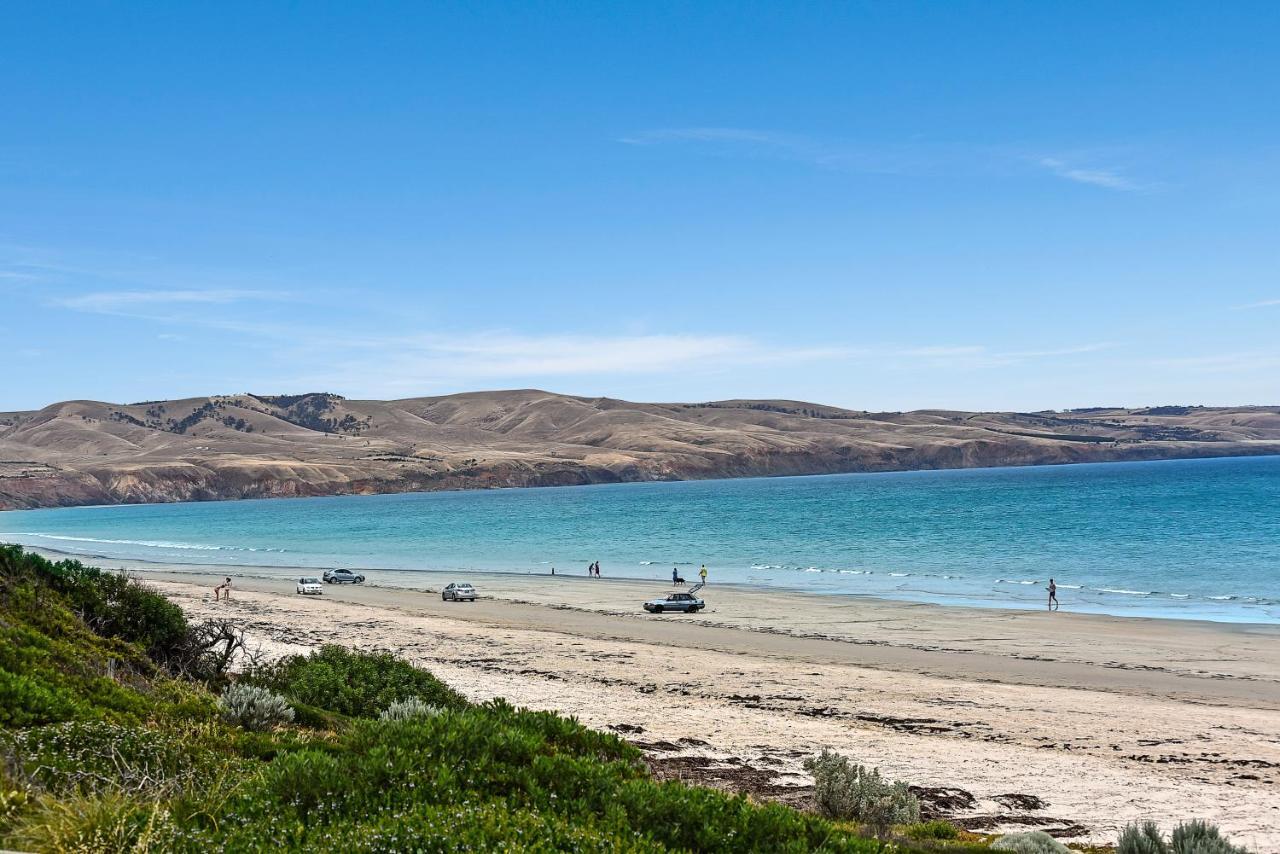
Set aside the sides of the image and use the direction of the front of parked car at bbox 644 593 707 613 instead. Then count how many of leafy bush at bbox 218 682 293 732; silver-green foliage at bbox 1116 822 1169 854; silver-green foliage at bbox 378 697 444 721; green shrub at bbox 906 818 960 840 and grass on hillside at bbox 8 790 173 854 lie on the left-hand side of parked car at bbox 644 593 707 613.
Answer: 5

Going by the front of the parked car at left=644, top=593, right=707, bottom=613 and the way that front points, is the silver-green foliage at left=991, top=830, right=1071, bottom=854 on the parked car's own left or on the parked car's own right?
on the parked car's own left

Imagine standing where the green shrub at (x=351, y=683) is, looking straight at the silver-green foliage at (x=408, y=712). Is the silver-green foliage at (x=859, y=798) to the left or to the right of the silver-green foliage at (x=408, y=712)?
left

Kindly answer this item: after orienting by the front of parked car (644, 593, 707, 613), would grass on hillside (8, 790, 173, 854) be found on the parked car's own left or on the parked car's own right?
on the parked car's own left

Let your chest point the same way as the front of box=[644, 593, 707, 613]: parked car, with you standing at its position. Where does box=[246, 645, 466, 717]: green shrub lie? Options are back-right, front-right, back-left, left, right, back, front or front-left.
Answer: left

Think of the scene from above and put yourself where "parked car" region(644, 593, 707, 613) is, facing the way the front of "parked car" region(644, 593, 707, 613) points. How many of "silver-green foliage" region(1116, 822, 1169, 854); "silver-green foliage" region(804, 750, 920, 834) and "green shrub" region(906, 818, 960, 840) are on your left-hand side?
3

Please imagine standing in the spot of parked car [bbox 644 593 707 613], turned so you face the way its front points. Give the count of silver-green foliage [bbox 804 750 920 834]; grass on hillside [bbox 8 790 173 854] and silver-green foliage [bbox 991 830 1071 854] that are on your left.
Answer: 3

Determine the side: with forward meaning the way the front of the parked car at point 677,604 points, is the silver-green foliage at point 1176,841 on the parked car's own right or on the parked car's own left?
on the parked car's own left

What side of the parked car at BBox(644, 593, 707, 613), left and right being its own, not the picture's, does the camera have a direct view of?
left

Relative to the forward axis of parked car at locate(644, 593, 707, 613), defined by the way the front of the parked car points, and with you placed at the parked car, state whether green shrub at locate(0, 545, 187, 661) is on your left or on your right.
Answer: on your left

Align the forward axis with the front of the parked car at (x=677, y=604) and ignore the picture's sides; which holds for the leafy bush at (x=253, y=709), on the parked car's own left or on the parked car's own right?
on the parked car's own left

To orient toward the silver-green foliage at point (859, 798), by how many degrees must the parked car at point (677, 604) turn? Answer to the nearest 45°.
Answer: approximately 90° to its left

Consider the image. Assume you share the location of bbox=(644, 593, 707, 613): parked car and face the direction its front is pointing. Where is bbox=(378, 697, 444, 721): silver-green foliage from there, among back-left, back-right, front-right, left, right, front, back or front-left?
left
